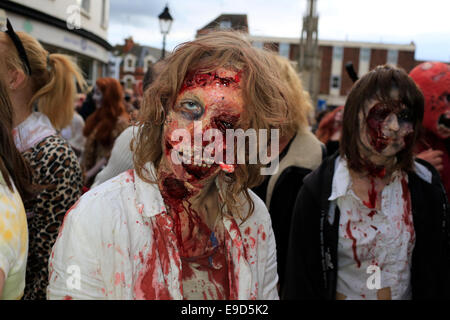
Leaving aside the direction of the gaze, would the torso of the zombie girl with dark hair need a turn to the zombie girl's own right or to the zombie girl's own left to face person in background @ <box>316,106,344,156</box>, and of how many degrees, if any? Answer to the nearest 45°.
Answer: approximately 180°

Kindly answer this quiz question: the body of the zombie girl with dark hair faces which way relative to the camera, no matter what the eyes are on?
toward the camera

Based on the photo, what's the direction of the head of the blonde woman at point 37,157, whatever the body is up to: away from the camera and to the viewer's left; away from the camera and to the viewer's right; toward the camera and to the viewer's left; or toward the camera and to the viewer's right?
away from the camera and to the viewer's left

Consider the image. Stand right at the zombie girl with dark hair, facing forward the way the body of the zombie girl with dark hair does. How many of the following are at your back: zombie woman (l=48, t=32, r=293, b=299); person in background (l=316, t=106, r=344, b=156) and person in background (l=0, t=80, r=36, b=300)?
1
